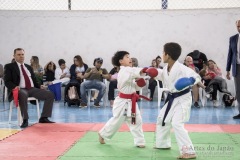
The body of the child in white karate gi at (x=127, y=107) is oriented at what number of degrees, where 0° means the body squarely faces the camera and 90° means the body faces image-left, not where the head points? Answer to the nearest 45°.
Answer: approximately 315°

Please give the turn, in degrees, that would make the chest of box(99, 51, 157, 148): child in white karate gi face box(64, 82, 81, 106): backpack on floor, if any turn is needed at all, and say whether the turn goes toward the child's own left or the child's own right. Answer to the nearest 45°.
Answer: approximately 135° to the child's own left

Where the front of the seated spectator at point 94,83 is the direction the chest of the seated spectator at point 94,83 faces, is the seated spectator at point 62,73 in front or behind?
behind

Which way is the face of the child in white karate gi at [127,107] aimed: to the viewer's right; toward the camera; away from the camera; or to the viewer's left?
to the viewer's right

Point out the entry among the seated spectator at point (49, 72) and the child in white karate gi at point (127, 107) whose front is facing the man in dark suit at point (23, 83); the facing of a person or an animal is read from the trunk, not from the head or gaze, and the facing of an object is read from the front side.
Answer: the seated spectator

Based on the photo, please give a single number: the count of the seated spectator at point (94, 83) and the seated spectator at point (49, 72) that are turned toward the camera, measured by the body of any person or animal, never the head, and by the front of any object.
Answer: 2

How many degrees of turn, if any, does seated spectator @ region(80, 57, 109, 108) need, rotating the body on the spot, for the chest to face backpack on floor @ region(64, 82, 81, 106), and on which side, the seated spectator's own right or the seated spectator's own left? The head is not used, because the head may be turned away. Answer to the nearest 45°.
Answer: approximately 90° to the seated spectator's own right

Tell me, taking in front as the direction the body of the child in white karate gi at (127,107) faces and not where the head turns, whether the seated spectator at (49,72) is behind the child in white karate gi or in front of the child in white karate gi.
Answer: behind
